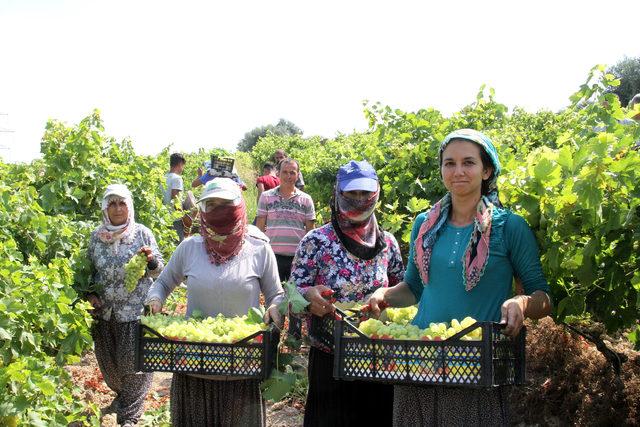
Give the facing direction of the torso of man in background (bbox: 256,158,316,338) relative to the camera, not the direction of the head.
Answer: toward the camera

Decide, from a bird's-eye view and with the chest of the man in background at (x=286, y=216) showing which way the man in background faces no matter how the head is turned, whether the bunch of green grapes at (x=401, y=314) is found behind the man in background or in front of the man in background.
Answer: in front

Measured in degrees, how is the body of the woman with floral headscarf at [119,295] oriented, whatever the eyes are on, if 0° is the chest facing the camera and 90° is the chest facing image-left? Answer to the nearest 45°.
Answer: approximately 0°

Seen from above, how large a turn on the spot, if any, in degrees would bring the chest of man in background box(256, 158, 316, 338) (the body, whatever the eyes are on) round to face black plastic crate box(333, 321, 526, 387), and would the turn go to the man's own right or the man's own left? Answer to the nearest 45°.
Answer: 0° — they already face it

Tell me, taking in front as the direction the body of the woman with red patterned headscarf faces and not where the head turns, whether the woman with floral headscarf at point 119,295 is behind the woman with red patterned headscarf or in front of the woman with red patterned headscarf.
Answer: behind

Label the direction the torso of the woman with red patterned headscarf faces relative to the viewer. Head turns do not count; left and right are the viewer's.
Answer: facing the viewer

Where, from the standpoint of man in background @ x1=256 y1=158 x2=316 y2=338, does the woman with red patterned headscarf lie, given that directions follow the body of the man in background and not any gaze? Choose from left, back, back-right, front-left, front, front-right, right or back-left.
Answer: front

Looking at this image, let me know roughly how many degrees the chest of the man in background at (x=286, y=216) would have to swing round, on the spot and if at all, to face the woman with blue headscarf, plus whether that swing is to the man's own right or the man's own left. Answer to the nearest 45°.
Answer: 0° — they already face them

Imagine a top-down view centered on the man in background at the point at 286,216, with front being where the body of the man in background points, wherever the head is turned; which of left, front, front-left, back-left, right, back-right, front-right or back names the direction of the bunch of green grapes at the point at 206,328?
front

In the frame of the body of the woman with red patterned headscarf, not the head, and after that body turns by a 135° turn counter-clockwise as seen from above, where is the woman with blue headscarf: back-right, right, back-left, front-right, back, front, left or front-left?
right

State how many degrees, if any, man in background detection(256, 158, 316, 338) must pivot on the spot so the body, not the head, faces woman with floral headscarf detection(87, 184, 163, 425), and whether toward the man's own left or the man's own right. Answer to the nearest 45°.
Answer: approximately 45° to the man's own right

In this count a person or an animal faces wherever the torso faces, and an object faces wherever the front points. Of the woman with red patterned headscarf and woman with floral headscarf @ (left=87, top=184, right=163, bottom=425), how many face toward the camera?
2
